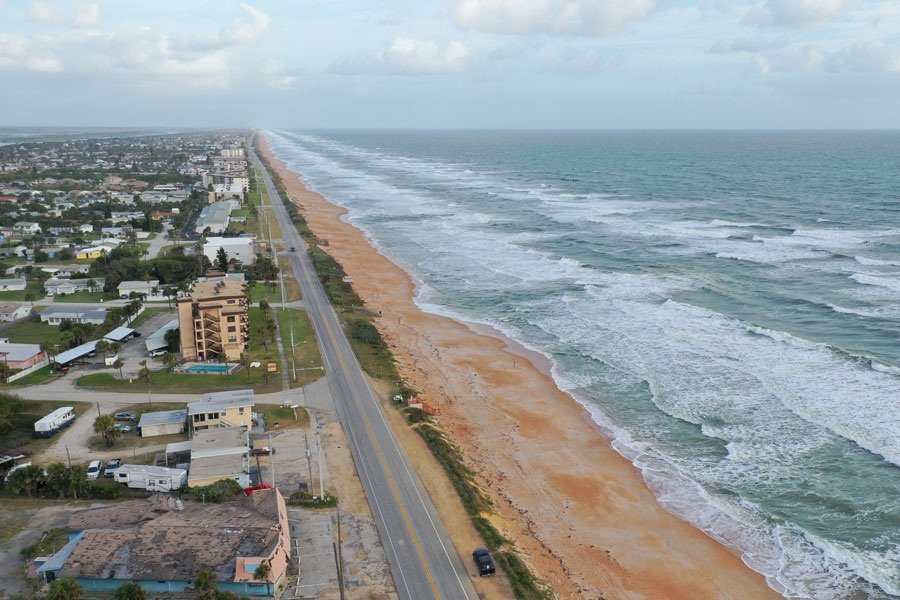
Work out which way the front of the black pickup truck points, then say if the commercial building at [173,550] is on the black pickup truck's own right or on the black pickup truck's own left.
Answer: on the black pickup truck's own left

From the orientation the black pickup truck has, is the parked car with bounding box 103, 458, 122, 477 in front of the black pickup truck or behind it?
in front

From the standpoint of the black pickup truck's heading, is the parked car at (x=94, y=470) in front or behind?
in front

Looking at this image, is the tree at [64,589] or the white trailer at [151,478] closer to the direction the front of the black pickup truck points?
the white trailer

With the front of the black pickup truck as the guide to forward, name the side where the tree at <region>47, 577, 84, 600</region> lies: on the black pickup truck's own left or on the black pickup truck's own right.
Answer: on the black pickup truck's own left

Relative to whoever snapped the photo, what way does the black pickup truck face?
facing away from the viewer and to the left of the viewer
